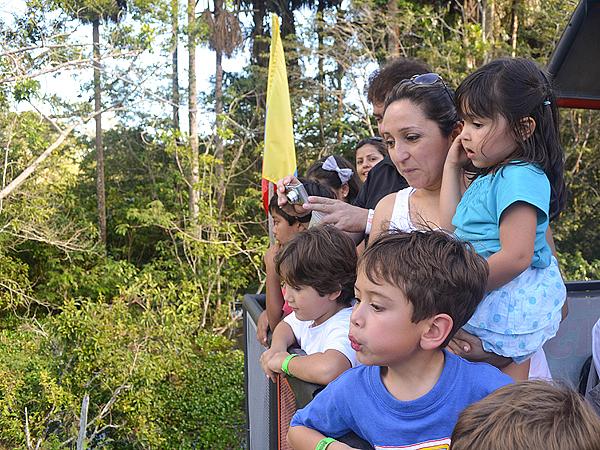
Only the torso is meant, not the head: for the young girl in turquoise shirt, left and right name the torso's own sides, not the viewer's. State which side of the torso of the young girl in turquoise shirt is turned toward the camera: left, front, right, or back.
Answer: left

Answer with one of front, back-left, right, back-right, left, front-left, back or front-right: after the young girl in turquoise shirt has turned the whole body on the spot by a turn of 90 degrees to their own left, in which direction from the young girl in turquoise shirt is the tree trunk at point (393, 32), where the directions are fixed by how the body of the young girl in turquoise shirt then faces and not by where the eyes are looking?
back

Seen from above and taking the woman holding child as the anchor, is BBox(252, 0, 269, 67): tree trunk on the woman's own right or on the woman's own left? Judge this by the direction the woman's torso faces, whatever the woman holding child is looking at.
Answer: on the woman's own right

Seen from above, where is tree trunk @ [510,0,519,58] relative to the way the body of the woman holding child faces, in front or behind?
behind

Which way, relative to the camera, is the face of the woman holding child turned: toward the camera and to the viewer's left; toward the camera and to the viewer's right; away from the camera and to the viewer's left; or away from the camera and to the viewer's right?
toward the camera and to the viewer's left

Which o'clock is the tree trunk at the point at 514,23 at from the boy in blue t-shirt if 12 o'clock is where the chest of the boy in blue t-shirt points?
The tree trunk is roughly at 5 o'clock from the boy in blue t-shirt.

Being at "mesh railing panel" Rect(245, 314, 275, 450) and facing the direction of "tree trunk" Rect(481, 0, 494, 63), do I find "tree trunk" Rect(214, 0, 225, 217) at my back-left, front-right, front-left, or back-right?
front-left

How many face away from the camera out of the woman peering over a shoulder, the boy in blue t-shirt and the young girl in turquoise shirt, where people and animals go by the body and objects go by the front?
0

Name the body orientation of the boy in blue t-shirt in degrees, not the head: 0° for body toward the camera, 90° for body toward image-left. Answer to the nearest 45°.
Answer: approximately 45°
